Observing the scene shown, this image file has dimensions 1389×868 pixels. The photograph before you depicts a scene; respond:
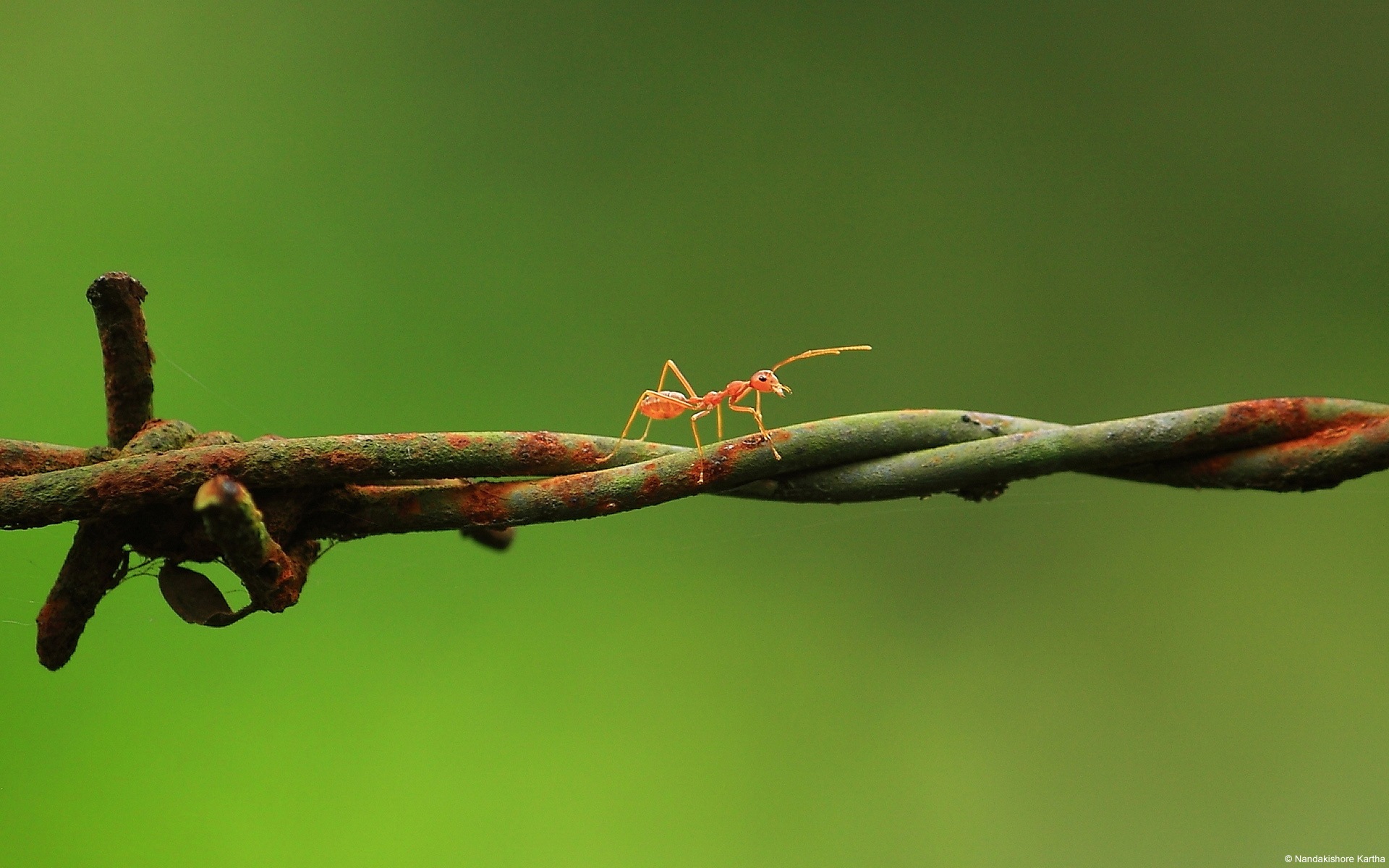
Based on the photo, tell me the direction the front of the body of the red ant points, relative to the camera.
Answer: to the viewer's right
